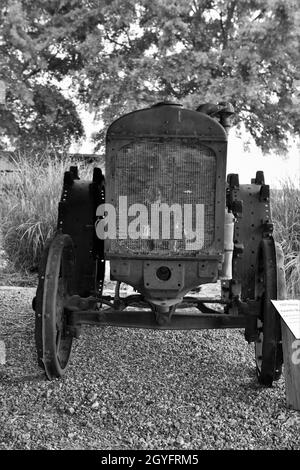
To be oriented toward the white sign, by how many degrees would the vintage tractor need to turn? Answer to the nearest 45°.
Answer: approximately 90° to its left

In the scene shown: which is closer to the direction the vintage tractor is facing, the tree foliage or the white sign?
the white sign

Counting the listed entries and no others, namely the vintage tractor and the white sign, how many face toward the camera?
2

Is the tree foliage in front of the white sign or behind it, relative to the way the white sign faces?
behind

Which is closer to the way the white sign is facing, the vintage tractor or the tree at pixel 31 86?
the vintage tractor

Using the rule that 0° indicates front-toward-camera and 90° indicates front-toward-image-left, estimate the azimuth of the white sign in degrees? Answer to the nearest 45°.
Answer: approximately 0°

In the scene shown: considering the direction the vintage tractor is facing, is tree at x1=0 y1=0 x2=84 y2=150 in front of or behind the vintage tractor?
behind

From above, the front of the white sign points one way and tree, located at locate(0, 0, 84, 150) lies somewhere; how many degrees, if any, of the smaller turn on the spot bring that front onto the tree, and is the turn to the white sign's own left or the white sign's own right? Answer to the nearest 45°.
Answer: approximately 135° to the white sign's own right

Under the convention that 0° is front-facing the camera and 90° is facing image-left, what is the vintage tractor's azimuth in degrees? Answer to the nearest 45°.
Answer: approximately 0°

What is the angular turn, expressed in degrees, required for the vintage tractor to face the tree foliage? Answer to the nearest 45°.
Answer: approximately 180°
